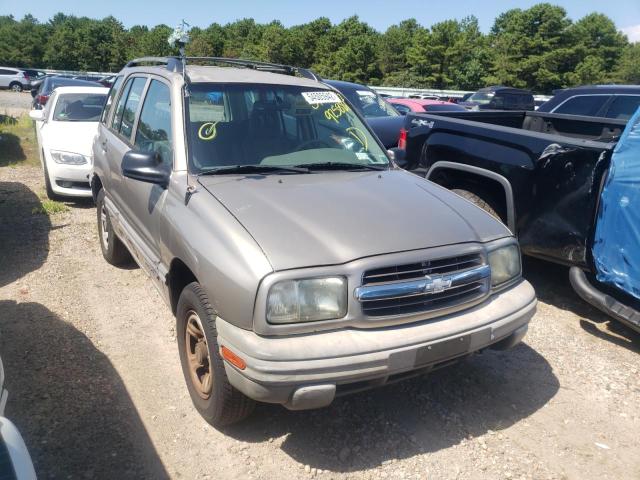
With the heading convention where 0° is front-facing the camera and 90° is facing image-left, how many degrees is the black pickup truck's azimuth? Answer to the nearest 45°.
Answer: approximately 315°

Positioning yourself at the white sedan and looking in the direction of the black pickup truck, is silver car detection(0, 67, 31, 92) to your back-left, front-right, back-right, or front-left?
back-left

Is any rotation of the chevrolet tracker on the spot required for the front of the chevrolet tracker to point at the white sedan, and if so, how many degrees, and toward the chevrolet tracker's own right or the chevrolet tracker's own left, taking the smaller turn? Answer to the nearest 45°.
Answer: approximately 180°

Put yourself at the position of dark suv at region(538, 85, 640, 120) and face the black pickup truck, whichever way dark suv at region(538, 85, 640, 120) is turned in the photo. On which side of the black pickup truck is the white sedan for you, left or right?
right

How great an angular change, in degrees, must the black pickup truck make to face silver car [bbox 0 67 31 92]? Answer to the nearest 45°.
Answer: approximately 180°

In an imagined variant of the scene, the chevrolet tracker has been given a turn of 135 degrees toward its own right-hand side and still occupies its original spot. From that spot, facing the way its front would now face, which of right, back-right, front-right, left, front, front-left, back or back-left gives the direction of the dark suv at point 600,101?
back-right

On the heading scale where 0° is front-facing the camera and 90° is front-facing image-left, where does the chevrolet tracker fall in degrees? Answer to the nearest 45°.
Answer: approximately 315°

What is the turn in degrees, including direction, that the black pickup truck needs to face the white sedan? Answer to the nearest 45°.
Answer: approximately 135° to its right

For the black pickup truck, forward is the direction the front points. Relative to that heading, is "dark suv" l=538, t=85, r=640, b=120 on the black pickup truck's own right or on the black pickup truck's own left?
on the black pickup truck's own left

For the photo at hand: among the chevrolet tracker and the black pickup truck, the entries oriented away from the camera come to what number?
0

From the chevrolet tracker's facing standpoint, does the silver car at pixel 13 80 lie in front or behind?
behind
